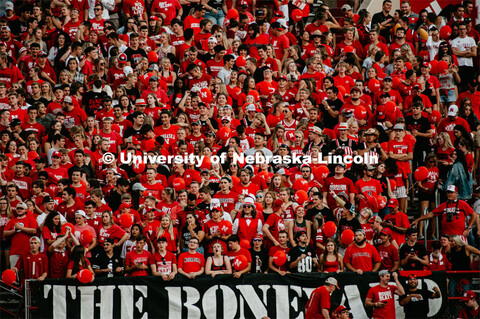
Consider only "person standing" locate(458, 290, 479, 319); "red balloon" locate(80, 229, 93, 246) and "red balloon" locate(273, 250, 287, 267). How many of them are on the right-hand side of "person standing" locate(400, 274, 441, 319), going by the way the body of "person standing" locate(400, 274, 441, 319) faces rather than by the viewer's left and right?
2

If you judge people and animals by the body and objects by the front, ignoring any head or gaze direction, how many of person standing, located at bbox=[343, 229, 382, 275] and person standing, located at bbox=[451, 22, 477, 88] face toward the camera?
2

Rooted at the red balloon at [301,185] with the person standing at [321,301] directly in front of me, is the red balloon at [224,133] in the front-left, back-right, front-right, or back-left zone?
back-right

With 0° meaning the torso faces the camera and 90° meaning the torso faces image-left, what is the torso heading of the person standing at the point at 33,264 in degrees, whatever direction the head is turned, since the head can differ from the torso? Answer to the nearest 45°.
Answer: approximately 0°

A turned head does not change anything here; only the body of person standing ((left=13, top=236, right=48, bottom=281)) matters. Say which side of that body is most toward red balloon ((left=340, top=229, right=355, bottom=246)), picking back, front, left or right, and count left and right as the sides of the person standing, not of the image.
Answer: left

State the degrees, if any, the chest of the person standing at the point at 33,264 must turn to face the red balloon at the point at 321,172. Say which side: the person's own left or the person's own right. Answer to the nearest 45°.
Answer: approximately 90° to the person's own left

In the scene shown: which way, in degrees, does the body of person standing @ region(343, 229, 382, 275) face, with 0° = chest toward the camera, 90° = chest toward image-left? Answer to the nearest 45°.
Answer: approximately 0°
